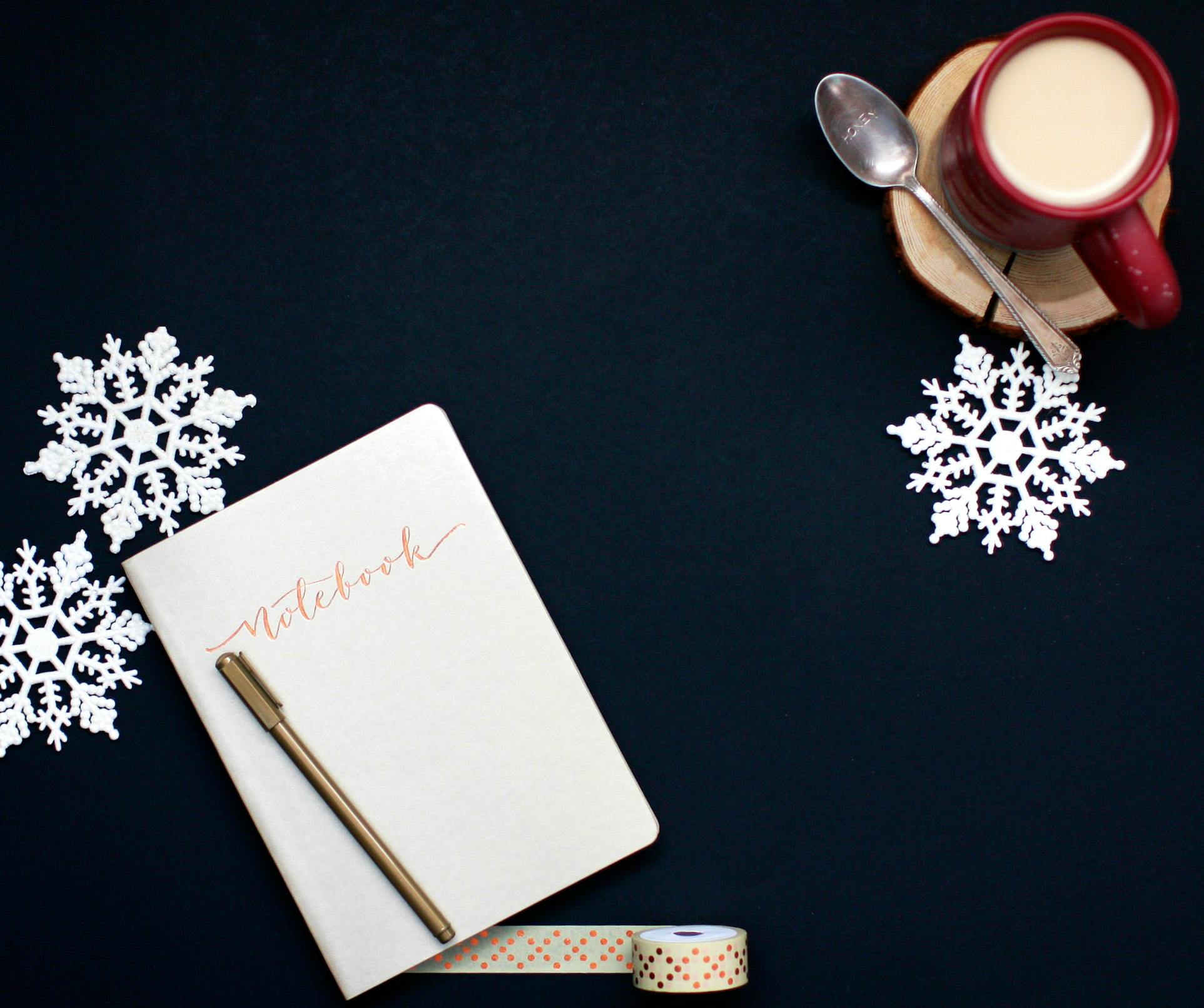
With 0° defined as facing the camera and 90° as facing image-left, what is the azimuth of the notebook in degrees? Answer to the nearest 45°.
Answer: approximately 0°
